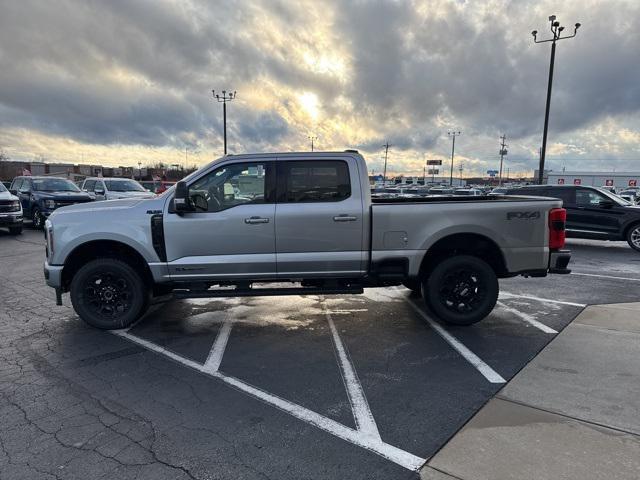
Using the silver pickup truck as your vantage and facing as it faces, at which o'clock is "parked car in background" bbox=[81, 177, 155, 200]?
The parked car in background is roughly at 2 o'clock from the silver pickup truck.

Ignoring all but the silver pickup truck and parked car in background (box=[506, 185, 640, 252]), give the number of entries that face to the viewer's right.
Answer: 1

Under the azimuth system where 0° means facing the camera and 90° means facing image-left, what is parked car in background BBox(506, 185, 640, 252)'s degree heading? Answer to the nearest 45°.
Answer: approximately 270°

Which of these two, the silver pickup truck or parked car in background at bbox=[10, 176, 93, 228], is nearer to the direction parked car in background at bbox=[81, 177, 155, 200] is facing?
the silver pickup truck

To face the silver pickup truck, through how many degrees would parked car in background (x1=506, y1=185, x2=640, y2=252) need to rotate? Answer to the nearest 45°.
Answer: approximately 90° to its right

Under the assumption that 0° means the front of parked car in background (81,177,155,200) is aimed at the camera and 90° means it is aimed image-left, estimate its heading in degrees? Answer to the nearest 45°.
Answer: approximately 315°

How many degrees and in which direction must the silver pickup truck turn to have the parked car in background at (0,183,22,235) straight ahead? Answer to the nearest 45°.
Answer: approximately 45° to its right

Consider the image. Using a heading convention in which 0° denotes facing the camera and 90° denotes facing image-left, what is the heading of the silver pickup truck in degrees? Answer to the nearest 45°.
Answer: approximately 90°

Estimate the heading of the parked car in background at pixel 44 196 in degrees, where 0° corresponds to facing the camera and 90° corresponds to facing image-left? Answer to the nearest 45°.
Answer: approximately 315°

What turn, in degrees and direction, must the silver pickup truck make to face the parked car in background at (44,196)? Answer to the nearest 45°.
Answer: approximately 45° to its right

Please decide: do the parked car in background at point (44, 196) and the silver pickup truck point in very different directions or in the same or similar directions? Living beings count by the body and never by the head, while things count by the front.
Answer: very different directions

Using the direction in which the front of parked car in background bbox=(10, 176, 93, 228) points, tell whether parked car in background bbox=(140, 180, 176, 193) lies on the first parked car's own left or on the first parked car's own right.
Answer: on the first parked car's own left

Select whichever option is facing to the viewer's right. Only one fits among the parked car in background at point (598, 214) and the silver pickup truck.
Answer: the parked car in background
